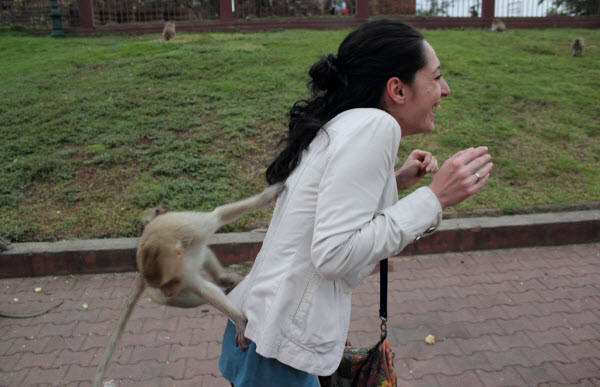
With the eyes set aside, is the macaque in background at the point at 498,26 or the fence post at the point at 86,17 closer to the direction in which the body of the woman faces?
the macaque in background

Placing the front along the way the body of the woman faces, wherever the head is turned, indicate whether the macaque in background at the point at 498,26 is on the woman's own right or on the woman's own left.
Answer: on the woman's own left

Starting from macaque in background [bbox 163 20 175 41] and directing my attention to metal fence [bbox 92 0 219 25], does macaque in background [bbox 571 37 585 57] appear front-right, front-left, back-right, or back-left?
back-right

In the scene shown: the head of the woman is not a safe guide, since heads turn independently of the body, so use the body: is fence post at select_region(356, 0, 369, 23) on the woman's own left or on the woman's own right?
on the woman's own left

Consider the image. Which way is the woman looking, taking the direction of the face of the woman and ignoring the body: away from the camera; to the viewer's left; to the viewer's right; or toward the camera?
to the viewer's right

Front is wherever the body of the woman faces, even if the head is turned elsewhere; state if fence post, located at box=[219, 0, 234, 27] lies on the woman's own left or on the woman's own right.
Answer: on the woman's own left

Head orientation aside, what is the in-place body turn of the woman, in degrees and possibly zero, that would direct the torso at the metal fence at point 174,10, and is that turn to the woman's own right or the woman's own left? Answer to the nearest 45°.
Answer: approximately 90° to the woman's own left

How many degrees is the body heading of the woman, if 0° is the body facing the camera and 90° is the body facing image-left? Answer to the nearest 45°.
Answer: approximately 270°

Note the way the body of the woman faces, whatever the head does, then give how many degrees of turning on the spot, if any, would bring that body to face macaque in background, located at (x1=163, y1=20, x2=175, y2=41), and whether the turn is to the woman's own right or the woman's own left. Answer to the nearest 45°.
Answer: approximately 90° to the woman's own left

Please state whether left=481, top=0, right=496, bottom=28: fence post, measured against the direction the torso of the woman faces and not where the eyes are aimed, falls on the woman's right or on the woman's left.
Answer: on the woman's left
